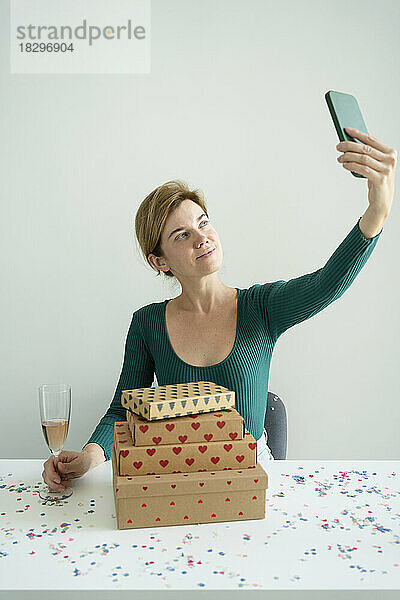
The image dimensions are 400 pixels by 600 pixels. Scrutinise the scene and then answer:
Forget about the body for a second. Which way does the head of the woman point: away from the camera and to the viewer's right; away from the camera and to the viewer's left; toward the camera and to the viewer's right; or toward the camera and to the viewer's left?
toward the camera and to the viewer's right

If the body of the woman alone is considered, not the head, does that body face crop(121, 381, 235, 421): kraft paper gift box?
yes

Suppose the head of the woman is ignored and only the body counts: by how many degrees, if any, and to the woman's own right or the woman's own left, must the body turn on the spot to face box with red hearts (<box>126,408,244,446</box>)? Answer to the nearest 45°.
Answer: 0° — they already face it

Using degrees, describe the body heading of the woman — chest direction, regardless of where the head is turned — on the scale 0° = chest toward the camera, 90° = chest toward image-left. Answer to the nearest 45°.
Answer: approximately 0°

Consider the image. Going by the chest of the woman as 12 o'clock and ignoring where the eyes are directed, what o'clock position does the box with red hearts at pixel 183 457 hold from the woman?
The box with red hearts is roughly at 12 o'clock from the woman.

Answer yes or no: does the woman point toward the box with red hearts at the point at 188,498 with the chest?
yes

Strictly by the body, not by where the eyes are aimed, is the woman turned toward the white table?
yes
